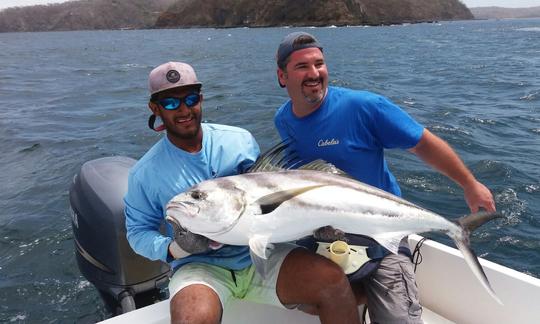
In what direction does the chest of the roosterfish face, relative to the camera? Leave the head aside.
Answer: to the viewer's left
